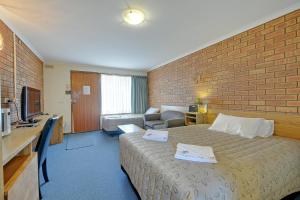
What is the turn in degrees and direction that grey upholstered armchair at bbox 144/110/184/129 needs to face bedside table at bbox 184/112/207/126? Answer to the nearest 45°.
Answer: approximately 90° to its left

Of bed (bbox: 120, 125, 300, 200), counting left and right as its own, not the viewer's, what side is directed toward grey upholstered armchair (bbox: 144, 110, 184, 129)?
right

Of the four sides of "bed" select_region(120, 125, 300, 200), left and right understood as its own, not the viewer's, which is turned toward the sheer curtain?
right

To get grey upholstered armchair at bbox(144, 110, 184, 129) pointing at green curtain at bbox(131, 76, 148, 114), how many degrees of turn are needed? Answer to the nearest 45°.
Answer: approximately 90° to its right

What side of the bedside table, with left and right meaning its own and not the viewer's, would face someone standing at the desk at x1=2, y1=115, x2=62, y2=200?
front

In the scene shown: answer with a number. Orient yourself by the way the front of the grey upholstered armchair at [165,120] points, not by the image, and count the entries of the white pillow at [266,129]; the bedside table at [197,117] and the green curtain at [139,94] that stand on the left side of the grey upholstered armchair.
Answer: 2

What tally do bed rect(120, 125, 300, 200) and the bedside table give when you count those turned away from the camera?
0
